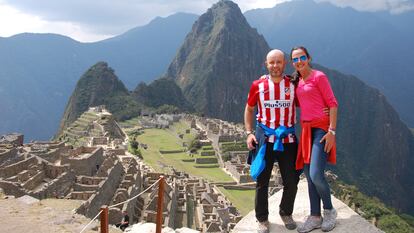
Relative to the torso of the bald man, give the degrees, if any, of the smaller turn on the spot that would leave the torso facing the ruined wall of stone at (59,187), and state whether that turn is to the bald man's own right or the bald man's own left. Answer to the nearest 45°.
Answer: approximately 135° to the bald man's own right

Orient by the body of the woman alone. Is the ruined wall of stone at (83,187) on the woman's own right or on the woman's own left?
on the woman's own right

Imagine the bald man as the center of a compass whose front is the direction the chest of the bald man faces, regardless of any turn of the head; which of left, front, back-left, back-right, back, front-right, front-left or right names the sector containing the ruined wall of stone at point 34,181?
back-right

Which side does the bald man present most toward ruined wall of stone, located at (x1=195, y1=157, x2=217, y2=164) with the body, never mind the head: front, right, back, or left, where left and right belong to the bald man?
back

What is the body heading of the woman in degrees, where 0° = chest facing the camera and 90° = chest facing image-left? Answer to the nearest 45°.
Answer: approximately 45°

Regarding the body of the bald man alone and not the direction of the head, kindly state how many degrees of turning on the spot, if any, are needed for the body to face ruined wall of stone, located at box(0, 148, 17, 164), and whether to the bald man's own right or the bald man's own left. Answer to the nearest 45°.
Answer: approximately 135° to the bald man's own right

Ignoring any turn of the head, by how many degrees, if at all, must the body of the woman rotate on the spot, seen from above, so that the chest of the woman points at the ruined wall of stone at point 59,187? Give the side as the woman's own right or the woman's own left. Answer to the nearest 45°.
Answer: approximately 90° to the woman's own right

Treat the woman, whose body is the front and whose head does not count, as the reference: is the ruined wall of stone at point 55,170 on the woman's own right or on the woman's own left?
on the woman's own right

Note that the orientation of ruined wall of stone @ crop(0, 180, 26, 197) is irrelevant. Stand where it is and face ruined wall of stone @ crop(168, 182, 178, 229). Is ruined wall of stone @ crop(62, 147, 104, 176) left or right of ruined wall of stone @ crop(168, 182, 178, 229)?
left
